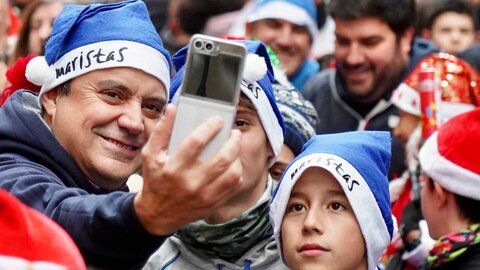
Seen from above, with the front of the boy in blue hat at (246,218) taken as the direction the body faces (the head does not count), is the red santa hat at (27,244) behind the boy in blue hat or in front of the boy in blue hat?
in front

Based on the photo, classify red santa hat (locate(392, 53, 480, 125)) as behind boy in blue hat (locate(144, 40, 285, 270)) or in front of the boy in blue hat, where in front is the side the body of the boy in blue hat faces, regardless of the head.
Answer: behind

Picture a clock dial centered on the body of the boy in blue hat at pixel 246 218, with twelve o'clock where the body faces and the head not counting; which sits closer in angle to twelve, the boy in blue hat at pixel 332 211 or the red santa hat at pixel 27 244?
the red santa hat

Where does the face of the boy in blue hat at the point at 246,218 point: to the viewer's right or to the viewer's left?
to the viewer's left

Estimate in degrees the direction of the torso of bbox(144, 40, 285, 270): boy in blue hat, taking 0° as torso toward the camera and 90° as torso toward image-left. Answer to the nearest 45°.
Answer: approximately 45°
